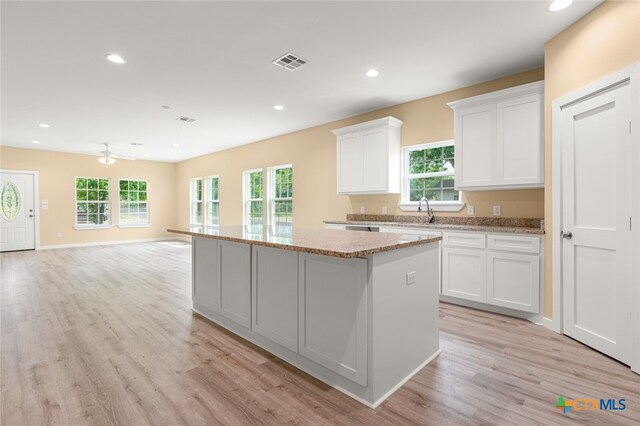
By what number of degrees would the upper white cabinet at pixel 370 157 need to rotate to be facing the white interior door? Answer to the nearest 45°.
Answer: approximately 90° to its left

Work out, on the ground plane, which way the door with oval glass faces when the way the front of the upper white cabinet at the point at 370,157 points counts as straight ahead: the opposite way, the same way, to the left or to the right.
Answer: to the left

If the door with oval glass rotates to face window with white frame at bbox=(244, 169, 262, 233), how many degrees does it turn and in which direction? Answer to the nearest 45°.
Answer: approximately 45° to its left

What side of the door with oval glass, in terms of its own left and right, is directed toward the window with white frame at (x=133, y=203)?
left

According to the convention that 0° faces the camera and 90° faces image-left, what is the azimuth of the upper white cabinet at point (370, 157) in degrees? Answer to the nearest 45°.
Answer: approximately 45°

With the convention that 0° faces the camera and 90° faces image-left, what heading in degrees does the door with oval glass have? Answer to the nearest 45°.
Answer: approximately 0°

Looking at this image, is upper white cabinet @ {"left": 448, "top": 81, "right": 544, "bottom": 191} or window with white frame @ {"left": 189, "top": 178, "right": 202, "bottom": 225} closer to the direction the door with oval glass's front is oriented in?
the upper white cabinet

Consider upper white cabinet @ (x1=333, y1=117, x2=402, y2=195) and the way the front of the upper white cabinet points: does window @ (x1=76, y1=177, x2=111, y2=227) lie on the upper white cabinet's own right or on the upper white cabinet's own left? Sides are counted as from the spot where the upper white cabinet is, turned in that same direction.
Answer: on the upper white cabinet's own right

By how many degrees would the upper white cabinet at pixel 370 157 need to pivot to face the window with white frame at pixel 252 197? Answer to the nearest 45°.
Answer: approximately 90° to its right
